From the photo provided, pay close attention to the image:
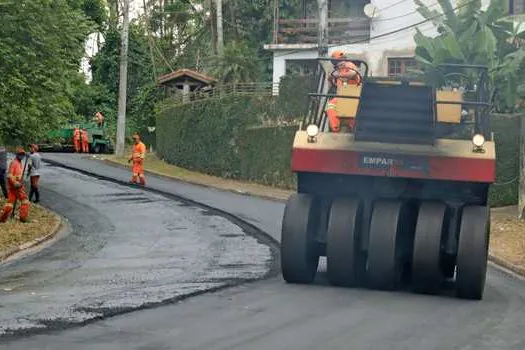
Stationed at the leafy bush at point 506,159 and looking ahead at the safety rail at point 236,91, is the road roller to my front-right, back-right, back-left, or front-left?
back-left

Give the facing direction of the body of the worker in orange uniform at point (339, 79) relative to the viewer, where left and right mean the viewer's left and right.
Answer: facing the viewer and to the left of the viewer

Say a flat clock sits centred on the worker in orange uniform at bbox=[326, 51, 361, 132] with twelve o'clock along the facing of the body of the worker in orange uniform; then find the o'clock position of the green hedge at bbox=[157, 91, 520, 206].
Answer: The green hedge is roughly at 4 o'clock from the worker in orange uniform.

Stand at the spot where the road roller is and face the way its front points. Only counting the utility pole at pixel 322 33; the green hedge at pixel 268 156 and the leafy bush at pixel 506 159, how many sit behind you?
3

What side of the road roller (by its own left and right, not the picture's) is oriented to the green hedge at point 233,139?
back

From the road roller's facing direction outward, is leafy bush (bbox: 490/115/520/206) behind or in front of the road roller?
behind

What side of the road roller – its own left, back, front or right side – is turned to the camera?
front

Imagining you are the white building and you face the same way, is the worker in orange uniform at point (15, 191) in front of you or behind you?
in front

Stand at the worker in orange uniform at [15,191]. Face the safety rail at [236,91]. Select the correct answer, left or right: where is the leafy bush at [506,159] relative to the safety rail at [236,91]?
right

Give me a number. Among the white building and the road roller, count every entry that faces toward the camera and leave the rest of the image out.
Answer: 2

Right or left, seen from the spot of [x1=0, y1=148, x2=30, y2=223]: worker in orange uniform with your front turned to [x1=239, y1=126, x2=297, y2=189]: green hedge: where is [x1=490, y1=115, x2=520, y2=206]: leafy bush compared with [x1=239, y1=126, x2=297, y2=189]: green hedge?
right
